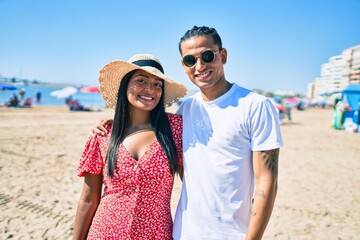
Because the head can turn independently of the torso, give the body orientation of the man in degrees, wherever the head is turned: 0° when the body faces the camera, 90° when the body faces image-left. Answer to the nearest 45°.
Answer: approximately 45°

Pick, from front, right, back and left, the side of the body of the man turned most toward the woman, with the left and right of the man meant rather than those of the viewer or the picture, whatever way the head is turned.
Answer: right

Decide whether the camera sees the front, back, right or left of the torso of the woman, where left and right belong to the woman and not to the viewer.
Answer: front

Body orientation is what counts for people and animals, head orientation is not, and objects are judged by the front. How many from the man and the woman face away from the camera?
0

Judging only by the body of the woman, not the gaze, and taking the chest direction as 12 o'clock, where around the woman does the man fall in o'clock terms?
The man is roughly at 10 o'clock from the woman.
